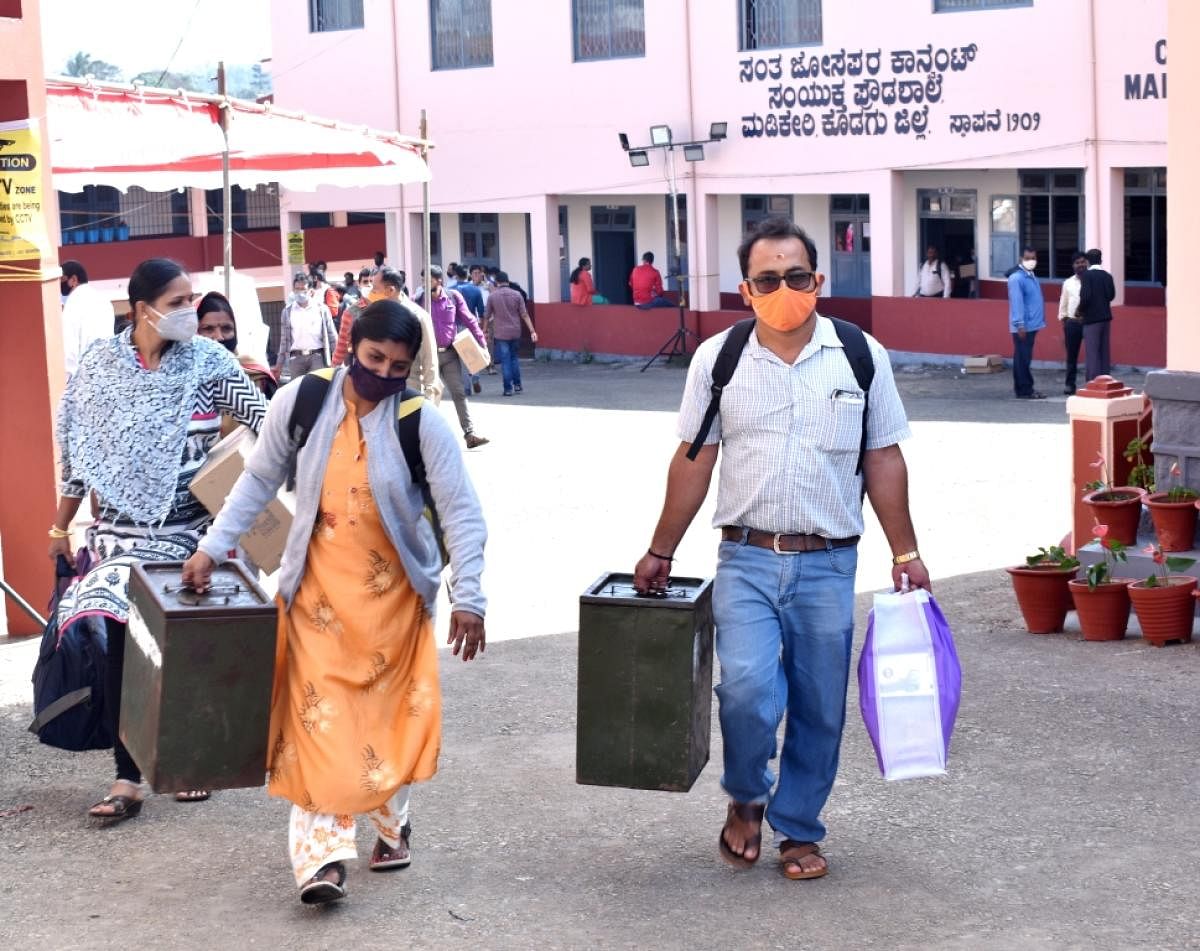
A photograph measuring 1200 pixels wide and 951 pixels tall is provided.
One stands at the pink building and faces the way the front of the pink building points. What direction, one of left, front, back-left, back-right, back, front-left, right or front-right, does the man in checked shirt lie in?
front

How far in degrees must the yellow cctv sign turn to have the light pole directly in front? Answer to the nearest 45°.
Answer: approximately 135° to its left

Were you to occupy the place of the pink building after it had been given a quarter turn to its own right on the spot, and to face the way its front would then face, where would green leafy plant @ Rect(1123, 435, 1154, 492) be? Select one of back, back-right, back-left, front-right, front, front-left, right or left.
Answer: left

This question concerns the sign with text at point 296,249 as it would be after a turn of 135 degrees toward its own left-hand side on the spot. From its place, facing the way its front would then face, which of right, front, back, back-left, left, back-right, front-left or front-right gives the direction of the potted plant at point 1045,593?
back-right

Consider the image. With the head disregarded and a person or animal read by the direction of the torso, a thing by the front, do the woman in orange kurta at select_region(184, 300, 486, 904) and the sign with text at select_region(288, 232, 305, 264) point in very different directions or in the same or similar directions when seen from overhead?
same or similar directions

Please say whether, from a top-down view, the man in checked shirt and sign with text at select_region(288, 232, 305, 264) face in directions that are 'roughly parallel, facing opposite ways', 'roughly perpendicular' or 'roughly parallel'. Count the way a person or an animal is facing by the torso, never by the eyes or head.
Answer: roughly parallel

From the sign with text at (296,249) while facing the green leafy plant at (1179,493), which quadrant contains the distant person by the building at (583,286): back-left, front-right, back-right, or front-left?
front-left

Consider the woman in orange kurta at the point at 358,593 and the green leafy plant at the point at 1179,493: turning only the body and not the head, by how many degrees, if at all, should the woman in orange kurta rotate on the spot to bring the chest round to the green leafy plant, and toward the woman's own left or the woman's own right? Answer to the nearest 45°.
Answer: approximately 135° to the woman's own left

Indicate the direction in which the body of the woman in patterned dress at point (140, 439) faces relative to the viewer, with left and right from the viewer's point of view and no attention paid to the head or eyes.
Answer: facing the viewer

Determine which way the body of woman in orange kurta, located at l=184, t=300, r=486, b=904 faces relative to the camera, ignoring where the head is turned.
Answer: toward the camera

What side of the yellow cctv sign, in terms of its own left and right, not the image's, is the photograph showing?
front

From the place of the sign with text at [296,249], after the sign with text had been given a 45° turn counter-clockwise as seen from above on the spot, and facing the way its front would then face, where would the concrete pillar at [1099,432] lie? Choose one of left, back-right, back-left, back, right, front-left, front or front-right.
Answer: front-right

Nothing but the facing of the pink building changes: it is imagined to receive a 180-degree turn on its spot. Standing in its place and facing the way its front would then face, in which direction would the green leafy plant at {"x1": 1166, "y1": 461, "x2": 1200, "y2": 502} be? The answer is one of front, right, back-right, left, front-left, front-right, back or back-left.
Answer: back
